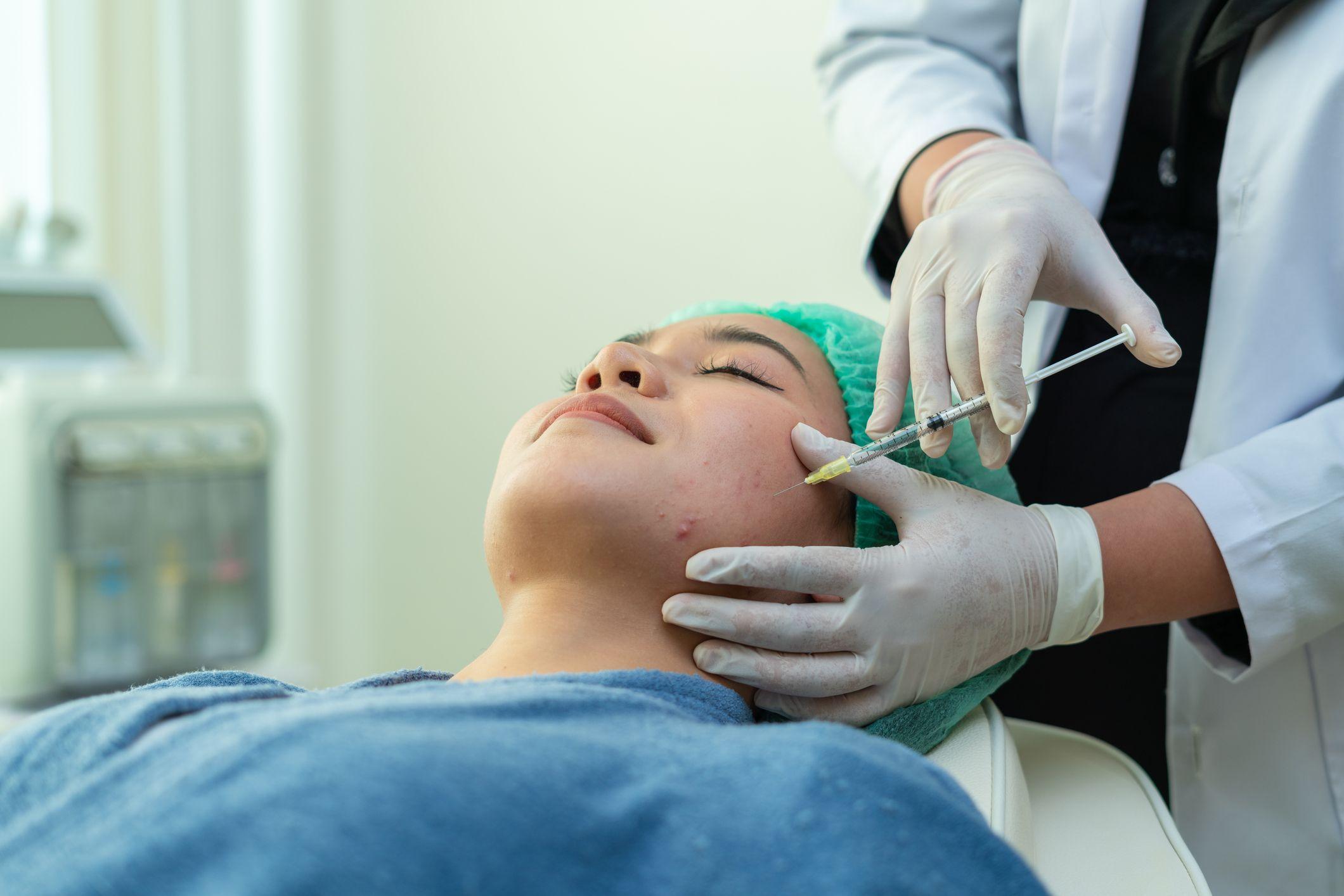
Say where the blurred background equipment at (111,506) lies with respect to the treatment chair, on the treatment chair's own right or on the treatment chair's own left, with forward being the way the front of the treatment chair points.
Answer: on the treatment chair's own right

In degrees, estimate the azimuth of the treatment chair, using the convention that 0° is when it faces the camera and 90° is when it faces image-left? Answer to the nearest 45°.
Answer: approximately 45°
